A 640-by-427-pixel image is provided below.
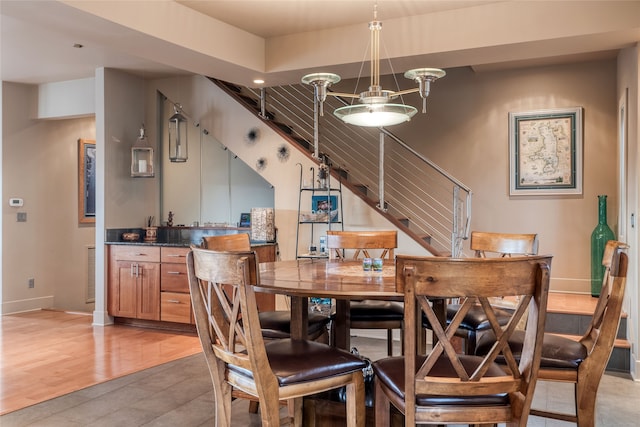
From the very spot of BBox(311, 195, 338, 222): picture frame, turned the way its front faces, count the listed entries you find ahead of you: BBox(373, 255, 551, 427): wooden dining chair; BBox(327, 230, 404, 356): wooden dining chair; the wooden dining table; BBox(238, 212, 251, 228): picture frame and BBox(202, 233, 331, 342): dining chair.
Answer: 4

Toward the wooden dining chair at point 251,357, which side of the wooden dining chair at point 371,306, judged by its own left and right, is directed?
front

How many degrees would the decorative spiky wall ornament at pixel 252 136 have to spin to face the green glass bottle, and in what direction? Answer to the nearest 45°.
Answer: approximately 90° to its left

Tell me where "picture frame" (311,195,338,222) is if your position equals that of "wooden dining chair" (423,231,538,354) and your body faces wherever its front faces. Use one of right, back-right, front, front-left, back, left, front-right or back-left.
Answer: right

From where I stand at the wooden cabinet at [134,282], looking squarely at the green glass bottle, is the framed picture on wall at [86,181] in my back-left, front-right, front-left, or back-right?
back-left

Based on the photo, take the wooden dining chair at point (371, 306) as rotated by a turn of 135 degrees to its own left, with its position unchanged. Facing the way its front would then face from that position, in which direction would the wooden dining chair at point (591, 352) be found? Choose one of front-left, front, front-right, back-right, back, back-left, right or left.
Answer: right

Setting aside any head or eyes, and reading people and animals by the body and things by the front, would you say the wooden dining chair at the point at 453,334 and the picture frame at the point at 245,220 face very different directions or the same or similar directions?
very different directions

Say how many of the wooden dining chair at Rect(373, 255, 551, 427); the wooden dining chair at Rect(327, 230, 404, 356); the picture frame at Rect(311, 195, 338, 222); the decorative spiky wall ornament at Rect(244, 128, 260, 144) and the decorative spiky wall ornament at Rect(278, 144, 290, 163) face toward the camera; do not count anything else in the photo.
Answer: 4

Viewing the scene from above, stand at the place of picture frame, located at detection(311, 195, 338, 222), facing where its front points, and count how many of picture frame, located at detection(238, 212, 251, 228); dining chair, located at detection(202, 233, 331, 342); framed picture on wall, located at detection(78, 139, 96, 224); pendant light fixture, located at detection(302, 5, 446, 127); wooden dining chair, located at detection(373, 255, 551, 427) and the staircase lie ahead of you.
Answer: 3

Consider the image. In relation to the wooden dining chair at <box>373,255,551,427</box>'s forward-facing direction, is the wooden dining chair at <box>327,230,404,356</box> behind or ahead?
ahead

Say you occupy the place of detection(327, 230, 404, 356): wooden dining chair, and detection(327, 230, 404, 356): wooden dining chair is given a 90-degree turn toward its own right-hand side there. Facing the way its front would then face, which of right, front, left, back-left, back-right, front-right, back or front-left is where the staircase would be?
right

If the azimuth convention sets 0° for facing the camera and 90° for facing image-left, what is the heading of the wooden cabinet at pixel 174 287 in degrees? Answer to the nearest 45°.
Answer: approximately 0°
